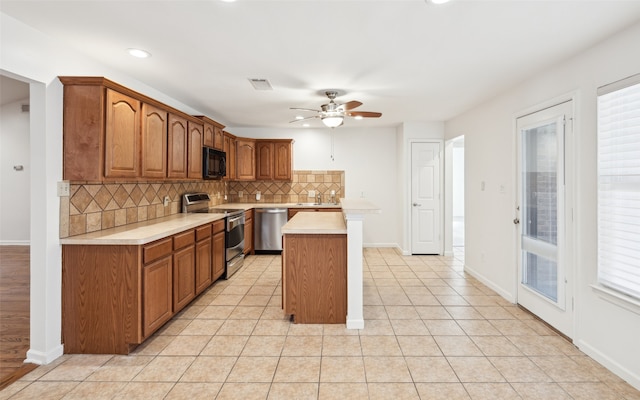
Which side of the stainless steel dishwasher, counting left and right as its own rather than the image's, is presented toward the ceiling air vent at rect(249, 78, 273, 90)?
front

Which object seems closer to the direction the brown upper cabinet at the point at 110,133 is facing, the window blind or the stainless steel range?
the window blind

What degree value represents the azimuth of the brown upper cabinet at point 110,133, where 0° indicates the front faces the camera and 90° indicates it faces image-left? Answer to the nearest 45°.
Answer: approximately 315°

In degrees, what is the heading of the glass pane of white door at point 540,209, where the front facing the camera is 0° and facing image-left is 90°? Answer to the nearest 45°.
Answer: approximately 45°

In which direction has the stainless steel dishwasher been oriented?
toward the camera

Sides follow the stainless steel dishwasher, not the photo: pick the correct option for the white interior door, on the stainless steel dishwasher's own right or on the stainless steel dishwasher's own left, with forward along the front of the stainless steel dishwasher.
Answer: on the stainless steel dishwasher's own left

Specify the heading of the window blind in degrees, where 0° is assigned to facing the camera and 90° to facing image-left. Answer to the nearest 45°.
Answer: approximately 45°

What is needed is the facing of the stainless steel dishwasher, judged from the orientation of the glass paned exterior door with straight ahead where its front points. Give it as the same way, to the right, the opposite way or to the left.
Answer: to the left

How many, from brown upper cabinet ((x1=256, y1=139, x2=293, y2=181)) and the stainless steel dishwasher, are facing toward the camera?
2

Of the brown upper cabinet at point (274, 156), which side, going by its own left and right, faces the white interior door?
left

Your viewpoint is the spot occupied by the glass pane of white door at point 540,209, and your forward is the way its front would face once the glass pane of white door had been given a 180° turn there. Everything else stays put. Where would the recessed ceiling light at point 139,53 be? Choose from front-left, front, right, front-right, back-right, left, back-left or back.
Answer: back

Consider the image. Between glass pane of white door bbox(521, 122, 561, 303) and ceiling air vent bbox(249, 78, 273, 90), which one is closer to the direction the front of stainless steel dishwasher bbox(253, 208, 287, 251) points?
the ceiling air vent

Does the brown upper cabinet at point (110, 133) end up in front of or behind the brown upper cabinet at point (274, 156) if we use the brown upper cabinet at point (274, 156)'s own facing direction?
in front

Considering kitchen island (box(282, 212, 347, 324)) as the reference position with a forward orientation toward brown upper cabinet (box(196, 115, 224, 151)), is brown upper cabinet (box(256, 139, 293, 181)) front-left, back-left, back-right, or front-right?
front-right

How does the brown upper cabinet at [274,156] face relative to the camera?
toward the camera
